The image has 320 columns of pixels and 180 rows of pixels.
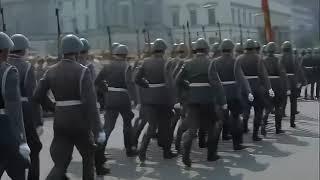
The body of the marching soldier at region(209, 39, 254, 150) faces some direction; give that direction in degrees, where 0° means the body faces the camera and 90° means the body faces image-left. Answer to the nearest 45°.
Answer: approximately 180°

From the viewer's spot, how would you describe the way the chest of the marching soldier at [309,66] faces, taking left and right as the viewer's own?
facing away from the viewer

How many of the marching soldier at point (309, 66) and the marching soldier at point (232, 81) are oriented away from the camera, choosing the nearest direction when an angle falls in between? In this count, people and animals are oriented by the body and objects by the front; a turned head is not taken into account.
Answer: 2

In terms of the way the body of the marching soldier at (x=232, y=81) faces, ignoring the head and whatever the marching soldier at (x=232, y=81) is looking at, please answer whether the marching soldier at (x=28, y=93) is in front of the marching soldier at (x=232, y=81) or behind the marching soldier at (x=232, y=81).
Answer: behind

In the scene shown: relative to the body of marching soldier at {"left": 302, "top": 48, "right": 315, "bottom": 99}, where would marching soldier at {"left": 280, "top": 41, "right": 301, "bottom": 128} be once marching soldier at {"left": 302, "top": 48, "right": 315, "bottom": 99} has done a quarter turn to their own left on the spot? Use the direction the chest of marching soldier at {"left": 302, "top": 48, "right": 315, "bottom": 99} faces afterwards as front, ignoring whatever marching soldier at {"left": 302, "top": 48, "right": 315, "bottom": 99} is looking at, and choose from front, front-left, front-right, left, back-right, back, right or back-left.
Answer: left

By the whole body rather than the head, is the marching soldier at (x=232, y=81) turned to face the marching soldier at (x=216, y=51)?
yes

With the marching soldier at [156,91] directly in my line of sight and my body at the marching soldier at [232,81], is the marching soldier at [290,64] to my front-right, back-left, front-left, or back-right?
back-right

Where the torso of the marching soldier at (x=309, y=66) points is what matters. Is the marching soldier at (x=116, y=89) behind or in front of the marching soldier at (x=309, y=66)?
behind

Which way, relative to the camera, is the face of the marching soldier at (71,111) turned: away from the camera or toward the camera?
away from the camera

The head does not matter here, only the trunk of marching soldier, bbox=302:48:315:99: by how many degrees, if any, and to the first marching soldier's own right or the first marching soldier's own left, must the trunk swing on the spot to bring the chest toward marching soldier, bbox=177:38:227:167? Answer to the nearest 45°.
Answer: approximately 180°

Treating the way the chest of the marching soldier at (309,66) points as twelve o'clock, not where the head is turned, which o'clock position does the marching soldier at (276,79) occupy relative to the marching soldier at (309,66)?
the marching soldier at (276,79) is roughly at 6 o'clock from the marching soldier at (309,66).

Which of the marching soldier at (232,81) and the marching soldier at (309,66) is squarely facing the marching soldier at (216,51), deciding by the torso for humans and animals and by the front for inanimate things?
the marching soldier at (232,81)
